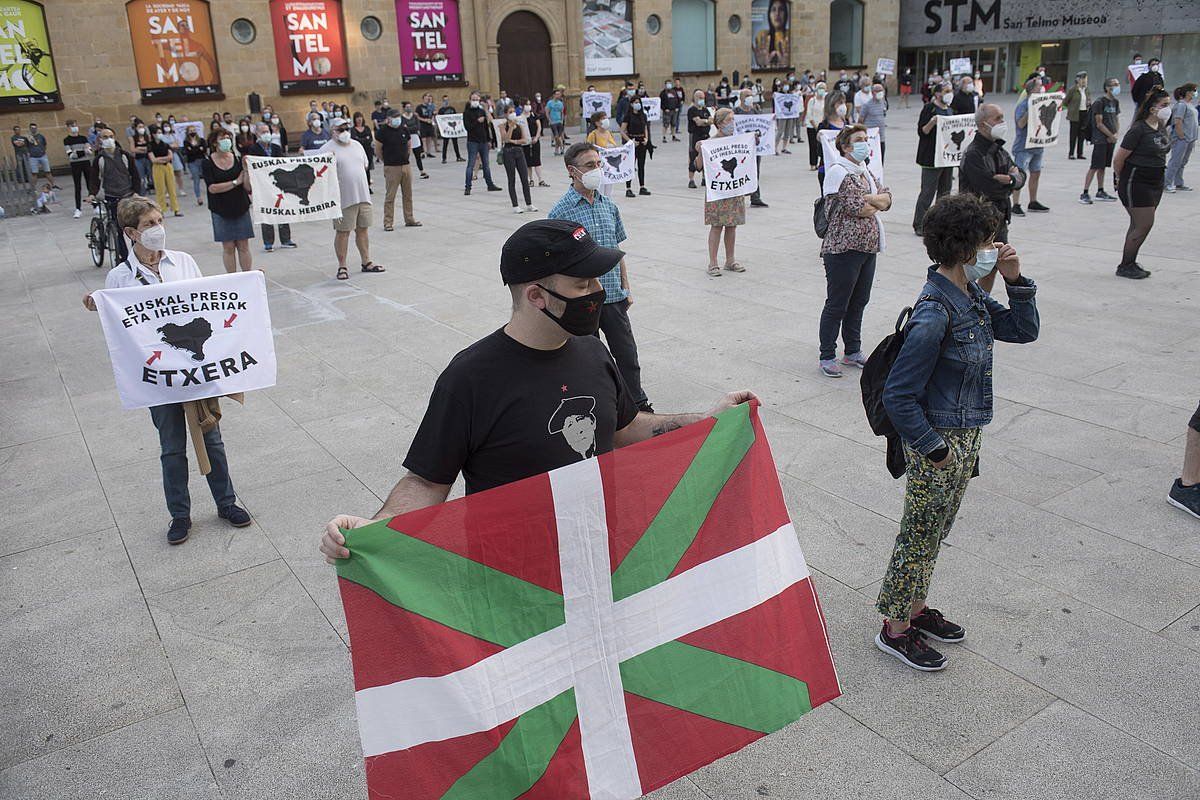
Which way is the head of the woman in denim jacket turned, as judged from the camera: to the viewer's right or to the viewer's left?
to the viewer's right

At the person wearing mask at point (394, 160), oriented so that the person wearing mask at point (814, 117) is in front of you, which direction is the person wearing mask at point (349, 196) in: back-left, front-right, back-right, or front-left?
back-right

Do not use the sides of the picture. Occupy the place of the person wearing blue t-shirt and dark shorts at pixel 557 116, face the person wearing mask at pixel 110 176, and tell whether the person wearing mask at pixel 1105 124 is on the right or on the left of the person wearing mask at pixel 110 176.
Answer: left

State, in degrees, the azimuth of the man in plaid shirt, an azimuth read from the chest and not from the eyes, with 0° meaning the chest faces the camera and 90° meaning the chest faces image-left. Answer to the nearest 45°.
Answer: approximately 315°

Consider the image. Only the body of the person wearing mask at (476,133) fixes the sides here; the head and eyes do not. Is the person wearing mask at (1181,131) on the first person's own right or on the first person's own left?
on the first person's own left

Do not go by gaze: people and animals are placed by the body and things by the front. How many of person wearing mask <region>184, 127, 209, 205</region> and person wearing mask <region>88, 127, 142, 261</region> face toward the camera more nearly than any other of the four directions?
2

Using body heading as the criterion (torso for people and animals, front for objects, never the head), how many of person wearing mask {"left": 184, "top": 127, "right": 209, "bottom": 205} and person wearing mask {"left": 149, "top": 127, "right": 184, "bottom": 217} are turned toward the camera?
2

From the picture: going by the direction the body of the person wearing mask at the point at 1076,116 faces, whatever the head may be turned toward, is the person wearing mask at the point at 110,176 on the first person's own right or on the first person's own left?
on the first person's own right
